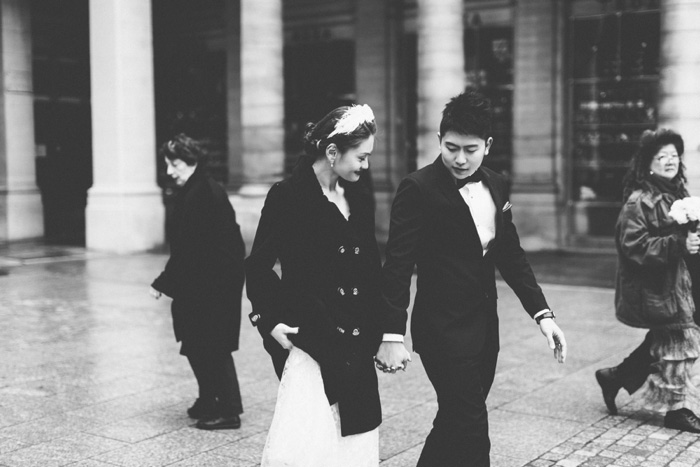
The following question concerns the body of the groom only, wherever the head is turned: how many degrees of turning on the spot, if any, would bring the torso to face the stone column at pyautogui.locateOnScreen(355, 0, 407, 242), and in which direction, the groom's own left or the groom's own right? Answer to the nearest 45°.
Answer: approximately 135° to the groom's own left

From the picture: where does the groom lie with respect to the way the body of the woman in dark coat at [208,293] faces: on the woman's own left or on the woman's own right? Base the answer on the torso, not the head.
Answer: on the woman's own left

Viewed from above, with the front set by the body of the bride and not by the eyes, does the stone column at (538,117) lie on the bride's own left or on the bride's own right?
on the bride's own left

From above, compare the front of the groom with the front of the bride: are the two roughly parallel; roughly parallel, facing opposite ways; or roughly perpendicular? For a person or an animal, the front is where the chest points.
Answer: roughly parallel

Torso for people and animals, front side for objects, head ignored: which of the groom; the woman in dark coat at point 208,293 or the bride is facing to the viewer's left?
the woman in dark coat

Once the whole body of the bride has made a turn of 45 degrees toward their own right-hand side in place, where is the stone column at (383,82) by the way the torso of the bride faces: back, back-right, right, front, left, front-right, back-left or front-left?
back

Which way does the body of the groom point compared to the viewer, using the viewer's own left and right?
facing the viewer and to the right of the viewer

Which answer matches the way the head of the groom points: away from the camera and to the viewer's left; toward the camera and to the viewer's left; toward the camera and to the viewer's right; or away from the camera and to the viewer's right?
toward the camera and to the viewer's left

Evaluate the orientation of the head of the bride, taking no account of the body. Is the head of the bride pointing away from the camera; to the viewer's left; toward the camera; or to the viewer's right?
to the viewer's right

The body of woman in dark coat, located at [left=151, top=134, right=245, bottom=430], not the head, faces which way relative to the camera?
to the viewer's left
